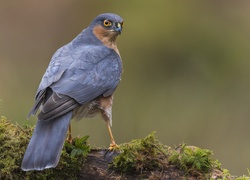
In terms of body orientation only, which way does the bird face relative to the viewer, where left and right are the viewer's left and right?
facing away from the viewer and to the right of the viewer
